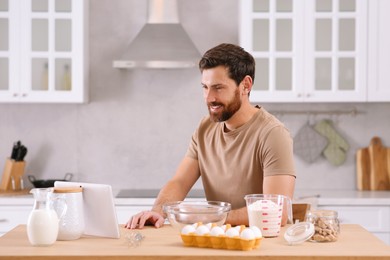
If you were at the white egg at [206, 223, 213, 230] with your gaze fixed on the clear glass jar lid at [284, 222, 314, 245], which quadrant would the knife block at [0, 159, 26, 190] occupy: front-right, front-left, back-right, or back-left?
back-left

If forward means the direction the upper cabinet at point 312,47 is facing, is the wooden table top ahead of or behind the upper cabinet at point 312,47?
ahead

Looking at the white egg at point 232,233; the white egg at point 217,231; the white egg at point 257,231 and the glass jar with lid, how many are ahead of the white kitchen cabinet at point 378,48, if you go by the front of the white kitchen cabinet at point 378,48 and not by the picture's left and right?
4

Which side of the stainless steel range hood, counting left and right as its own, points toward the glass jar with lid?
front

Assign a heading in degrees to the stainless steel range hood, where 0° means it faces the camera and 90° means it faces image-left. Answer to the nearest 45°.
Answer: approximately 0°

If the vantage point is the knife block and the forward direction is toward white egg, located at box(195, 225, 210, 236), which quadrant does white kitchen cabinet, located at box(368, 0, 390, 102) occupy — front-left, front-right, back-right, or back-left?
front-left

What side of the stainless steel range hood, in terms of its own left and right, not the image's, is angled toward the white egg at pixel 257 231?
front

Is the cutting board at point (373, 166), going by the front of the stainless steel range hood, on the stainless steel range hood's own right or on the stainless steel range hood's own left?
on the stainless steel range hood's own left

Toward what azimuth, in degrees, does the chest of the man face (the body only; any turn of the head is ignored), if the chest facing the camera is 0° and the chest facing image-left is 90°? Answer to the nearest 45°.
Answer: approximately 45°

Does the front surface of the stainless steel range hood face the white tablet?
yes

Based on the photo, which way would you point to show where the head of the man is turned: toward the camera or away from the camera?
toward the camera

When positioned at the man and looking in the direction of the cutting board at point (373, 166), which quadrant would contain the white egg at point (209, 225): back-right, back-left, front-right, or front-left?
back-right

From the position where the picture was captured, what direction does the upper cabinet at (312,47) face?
facing the viewer

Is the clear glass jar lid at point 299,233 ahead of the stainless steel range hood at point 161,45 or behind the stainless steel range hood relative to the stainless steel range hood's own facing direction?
ahead
